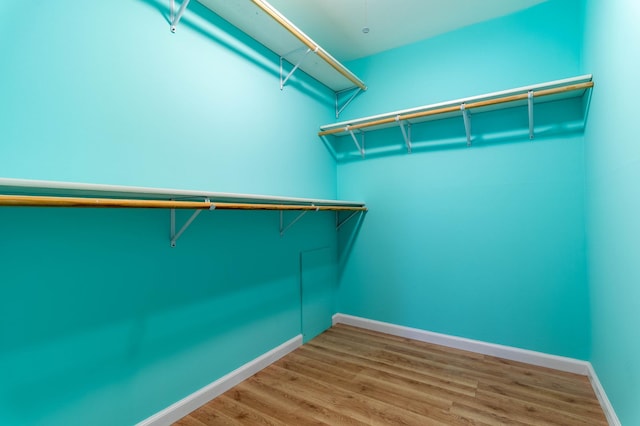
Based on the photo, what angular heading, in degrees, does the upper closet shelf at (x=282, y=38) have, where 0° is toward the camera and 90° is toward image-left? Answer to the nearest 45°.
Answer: approximately 315°

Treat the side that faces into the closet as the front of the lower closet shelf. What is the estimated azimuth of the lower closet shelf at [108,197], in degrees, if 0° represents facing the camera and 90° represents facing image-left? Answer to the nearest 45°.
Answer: approximately 315°
